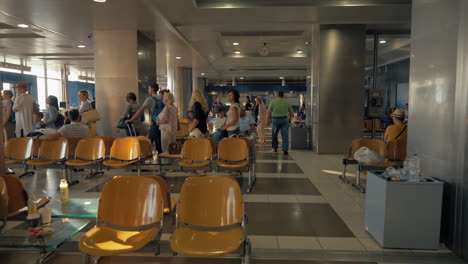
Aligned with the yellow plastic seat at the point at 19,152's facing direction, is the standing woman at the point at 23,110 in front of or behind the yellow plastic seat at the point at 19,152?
behind

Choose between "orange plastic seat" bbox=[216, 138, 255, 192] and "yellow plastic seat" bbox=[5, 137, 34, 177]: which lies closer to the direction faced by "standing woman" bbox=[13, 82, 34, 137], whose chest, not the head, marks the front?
the yellow plastic seat

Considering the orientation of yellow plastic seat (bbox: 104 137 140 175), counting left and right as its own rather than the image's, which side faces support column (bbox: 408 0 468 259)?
left

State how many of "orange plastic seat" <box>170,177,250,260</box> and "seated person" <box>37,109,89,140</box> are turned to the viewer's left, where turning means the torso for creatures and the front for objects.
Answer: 0

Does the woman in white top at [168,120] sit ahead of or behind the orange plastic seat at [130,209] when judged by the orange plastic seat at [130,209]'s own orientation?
behind
